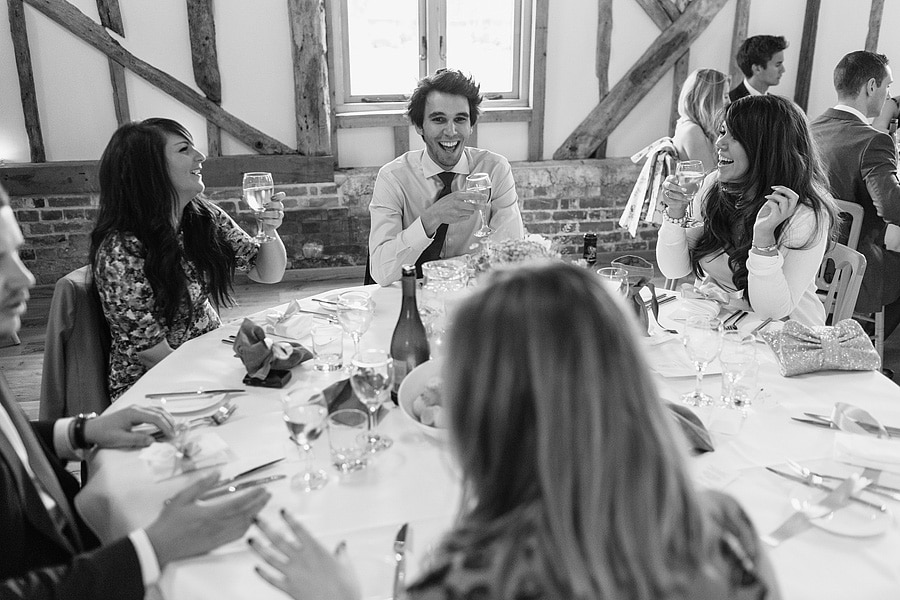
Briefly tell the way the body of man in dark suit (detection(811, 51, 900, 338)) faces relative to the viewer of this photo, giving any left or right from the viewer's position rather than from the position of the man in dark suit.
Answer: facing away from the viewer and to the right of the viewer

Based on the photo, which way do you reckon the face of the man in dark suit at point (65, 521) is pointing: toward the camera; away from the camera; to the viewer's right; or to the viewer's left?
to the viewer's right

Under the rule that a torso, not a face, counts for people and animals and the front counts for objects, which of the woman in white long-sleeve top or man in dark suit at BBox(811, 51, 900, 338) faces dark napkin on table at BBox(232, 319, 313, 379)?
the woman in white long-sleeve top

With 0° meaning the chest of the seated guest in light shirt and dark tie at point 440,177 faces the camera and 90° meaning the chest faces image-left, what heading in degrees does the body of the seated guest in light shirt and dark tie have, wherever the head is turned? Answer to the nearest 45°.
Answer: approximately 0°

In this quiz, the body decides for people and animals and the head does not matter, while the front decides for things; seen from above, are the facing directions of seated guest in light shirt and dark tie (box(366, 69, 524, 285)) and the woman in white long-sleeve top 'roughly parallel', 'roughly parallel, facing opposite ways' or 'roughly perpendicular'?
roughly perpendicular

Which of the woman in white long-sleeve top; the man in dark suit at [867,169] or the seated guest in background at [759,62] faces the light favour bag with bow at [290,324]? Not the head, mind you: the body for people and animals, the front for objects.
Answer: the woman in white long-sleeve top

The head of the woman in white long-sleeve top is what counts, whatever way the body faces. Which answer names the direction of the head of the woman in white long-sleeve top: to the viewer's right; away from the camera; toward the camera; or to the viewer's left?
to the viewer's left

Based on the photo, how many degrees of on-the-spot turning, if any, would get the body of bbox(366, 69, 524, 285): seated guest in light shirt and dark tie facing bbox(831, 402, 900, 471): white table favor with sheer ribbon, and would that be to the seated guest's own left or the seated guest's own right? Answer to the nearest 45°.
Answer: approximately 45° to the seated guest's own left

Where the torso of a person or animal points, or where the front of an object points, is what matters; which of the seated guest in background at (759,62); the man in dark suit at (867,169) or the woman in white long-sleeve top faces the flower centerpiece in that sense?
the woman in white long-sleeve top

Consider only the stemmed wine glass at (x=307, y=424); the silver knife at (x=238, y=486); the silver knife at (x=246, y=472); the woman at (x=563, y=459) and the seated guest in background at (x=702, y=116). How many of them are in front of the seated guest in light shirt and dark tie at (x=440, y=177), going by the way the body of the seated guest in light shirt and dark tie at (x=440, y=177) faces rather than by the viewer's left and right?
4

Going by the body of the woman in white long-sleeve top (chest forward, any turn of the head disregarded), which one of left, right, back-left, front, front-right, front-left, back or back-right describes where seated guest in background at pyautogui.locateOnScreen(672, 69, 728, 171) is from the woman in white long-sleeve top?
back-right
